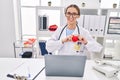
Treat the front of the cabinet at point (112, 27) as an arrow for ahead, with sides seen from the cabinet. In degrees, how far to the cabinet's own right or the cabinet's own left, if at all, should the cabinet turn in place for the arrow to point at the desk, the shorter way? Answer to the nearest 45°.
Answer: approximately 45° to the cabinet's own right

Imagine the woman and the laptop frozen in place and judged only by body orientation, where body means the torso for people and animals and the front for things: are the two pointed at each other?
yes

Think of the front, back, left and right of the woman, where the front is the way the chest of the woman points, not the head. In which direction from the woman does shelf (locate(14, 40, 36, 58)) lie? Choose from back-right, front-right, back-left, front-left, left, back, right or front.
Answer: back-right

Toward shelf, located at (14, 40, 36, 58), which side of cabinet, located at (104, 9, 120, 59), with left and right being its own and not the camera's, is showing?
right

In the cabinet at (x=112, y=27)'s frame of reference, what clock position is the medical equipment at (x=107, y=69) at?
The medical equipment is roughly at 12 o'clock from the cabinet.

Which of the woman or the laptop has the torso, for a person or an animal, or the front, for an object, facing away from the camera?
the laptop

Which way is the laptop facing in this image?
away from the camera
